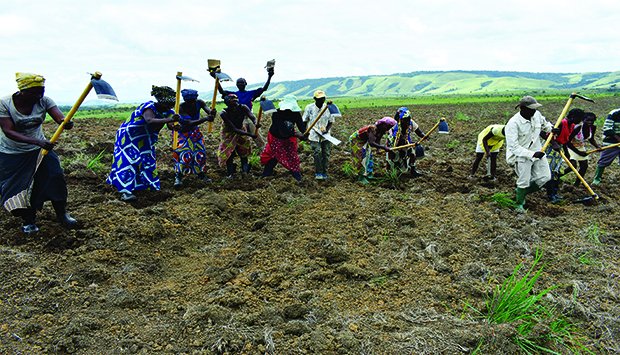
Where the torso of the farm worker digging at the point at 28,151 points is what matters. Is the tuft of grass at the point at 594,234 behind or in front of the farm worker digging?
in front

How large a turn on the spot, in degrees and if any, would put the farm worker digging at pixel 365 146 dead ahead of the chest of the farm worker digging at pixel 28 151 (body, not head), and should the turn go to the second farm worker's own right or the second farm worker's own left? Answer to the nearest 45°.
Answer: approximately 45° to the second farm worker's own left

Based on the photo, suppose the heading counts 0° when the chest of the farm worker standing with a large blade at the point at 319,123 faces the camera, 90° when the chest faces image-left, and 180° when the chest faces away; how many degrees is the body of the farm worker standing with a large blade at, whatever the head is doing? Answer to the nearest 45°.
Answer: approximately 0°

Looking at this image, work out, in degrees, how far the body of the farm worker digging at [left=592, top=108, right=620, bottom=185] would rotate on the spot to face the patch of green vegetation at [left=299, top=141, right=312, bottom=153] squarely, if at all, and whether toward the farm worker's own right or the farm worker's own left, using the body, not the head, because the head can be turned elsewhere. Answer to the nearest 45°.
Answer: approximately 45° to the farm worker's own right

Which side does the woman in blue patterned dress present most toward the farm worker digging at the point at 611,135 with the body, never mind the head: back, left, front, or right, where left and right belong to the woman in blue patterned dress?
front

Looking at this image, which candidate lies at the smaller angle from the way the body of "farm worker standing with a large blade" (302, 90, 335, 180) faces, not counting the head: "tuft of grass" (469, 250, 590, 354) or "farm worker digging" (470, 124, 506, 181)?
the tuft of grass

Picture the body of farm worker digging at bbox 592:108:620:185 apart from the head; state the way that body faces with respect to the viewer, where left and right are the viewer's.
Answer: facing the viewer and to the left of the viewer

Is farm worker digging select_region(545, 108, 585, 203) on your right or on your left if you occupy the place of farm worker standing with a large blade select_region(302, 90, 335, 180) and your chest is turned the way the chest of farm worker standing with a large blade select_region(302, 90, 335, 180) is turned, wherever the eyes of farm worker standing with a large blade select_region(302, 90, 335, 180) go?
on your left

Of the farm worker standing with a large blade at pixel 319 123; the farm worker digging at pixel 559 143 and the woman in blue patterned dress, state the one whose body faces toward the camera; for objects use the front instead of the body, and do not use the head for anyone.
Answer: the farm worker standing with a large blade at pixel 319 123

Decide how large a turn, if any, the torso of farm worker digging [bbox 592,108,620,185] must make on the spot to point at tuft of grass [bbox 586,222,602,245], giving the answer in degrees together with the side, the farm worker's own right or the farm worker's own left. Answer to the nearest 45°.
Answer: approximately 45° to the farm worker's own left

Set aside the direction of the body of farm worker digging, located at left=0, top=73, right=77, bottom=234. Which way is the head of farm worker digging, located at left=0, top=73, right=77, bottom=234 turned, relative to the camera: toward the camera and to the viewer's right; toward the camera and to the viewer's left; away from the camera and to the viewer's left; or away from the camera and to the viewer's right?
toward the camera and to the viewer's right

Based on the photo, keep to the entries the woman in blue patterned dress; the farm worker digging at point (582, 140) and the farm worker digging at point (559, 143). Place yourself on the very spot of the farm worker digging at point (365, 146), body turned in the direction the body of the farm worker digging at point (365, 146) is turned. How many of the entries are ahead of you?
2
